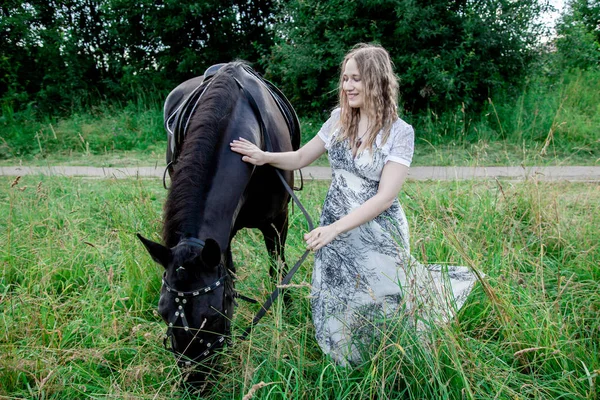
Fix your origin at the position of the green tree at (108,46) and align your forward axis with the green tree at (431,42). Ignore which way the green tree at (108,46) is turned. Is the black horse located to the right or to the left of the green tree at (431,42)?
right

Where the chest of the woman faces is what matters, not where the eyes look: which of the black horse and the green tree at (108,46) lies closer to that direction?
the black horse

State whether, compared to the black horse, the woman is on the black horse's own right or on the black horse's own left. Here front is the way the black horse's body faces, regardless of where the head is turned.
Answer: on the black horse's own left

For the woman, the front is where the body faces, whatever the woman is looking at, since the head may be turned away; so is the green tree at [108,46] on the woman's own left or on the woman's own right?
on the woman's own right

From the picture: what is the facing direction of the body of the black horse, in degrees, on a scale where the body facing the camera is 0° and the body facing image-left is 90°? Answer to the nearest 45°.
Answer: approximately 0°

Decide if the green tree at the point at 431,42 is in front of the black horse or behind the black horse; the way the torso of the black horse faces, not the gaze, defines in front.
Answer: behind

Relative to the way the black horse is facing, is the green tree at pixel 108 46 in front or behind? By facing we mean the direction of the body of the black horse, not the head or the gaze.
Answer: behind
